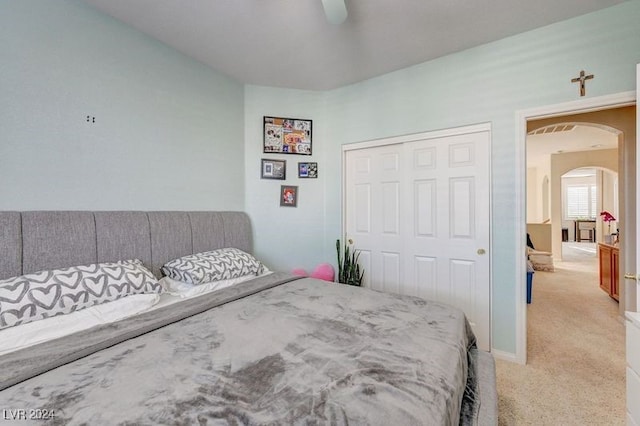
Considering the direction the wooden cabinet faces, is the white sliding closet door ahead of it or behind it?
ahead

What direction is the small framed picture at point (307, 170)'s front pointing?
toward the camera

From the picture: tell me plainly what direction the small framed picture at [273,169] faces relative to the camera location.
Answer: facing the viewer

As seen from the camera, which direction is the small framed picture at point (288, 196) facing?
toward the camera

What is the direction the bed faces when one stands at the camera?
facing the viewer and to the right of the viewer

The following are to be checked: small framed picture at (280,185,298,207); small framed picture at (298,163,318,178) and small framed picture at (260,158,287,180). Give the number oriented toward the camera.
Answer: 3

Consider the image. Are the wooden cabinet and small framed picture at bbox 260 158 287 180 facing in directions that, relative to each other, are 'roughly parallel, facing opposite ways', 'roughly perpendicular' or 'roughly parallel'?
roughly perpendicular

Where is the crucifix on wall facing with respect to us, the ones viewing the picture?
facing the viewer and to the left of the viewer

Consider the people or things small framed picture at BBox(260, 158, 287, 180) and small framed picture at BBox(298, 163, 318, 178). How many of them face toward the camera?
2

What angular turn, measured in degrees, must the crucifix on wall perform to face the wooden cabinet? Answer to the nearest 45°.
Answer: approximately 135° to its right

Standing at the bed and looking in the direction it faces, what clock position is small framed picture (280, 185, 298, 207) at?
The small framed picture is roughly at 8 o'clock from the bed.

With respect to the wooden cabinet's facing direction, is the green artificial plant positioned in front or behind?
in front

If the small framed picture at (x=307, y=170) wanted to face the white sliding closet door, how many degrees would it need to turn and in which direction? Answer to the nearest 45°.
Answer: approximately 45° to its left

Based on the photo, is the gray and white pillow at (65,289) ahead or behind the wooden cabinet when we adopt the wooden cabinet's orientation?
ahead
